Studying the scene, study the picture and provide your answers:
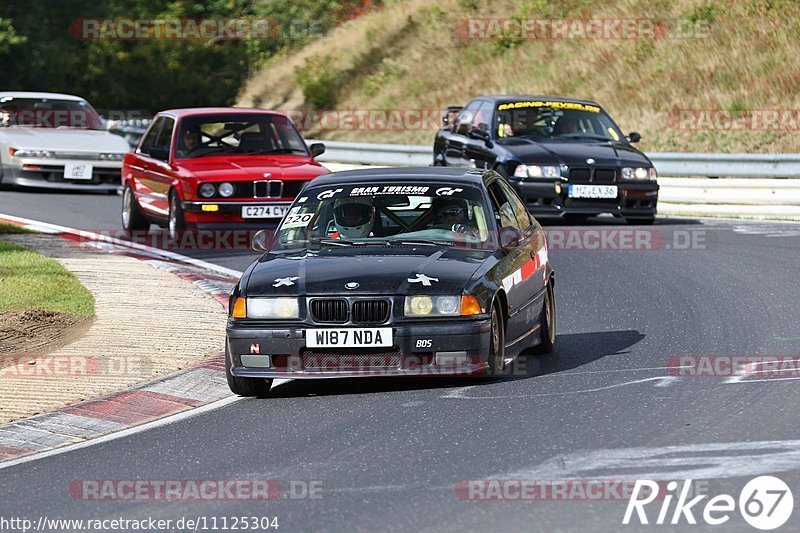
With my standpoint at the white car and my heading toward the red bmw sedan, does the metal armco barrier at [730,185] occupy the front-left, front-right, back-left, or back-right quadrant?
front-left

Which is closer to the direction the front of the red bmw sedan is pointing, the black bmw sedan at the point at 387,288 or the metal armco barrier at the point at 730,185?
the black bmw sedan

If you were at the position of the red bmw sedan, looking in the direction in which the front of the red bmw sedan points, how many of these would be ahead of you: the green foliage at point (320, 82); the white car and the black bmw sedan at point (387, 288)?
1

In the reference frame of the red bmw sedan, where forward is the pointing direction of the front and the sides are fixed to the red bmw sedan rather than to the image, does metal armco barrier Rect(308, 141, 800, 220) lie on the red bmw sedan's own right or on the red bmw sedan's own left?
on the red bmw sedan's own left

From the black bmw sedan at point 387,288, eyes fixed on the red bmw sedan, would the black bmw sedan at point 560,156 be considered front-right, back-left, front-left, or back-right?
front-right

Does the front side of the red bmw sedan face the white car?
no

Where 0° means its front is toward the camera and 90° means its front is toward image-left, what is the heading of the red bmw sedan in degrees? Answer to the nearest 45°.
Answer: approximately 0°

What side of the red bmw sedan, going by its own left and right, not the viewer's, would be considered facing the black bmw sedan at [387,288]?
front

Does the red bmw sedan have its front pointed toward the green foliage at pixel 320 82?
no

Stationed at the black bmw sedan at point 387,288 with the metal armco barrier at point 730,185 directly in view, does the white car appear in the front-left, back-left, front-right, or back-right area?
front-left

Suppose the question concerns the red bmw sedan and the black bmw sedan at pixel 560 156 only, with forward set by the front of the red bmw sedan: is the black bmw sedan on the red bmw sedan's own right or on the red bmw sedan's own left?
on the red bmw sedan's own left
